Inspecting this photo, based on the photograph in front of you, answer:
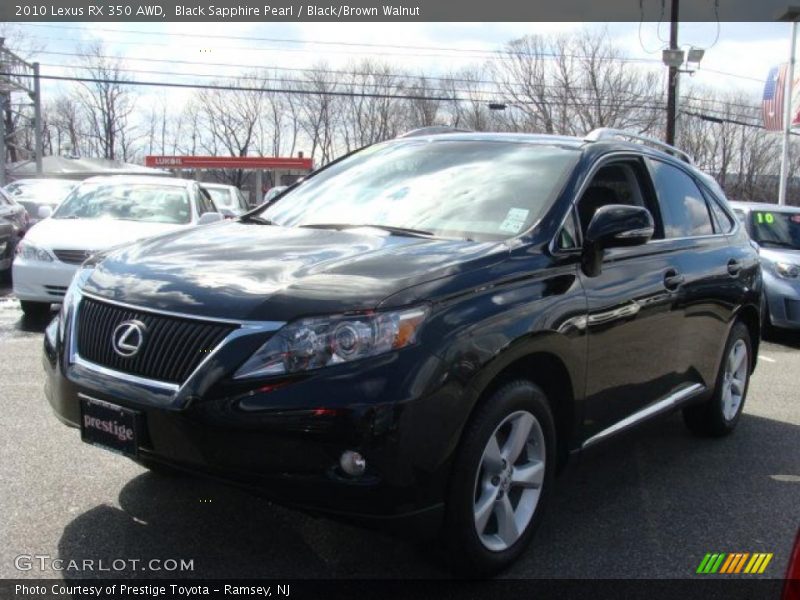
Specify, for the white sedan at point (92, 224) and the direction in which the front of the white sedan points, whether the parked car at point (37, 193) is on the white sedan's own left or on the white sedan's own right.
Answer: on the white sedan's own right

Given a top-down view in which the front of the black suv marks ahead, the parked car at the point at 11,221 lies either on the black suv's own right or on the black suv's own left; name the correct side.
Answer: on the black suv's own right

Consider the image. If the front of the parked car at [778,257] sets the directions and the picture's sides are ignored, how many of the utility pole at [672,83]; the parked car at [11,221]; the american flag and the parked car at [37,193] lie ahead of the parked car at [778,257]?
0

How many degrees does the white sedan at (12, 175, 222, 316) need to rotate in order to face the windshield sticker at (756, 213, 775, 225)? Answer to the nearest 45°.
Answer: approximately 135° to its left

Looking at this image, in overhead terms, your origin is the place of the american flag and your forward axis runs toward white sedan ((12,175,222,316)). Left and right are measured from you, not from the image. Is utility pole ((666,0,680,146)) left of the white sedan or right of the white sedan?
right

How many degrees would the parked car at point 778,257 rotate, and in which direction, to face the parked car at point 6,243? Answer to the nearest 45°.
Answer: approximately 135° to its right

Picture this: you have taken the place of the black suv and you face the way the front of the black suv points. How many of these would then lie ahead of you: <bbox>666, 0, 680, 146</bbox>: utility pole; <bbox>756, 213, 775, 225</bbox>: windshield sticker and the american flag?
0

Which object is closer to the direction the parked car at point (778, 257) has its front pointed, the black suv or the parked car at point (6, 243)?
the black suv

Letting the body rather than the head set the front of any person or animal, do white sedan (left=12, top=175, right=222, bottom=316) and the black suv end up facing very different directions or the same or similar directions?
same or similar directions

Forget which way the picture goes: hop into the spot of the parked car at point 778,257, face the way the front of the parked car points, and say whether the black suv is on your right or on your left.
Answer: on your right

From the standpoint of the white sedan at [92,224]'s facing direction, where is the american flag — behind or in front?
behind

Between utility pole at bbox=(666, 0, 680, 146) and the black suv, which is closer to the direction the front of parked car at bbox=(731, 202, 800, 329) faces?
the black suv

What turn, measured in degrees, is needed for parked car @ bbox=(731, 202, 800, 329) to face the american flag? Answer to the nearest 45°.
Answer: approximately 135° to its left

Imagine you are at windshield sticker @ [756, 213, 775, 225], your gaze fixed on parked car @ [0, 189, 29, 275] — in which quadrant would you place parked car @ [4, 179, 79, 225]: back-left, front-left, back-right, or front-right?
front-right

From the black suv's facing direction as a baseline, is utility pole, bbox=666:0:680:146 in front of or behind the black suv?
behind

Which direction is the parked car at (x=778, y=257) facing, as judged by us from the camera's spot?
facing the viewer and to the right of the viewer

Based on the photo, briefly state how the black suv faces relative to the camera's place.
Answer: facing the viewer and to the left of the viewer

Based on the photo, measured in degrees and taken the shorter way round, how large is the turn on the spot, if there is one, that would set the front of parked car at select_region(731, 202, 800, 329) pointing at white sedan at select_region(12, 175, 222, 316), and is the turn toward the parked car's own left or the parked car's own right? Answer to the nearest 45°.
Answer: approximately 90° to the parked car's own right
